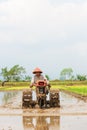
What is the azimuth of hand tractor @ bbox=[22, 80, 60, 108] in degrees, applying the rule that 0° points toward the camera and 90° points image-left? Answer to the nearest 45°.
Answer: approximately 0°
